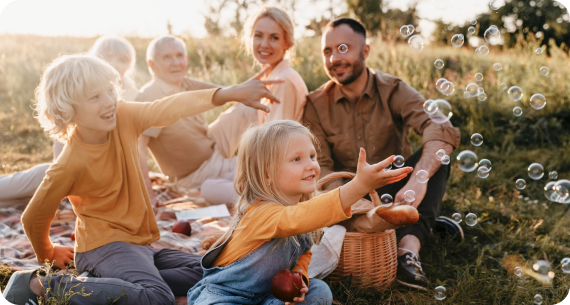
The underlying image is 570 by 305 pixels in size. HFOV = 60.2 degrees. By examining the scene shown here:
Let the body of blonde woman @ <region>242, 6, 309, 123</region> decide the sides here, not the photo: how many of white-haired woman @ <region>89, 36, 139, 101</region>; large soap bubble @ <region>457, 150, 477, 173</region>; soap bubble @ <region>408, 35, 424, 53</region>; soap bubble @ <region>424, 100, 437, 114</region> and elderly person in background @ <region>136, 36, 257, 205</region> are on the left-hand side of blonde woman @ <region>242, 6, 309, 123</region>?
3

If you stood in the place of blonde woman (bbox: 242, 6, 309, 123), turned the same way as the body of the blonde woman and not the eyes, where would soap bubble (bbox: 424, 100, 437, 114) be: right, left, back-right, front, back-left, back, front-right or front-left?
left

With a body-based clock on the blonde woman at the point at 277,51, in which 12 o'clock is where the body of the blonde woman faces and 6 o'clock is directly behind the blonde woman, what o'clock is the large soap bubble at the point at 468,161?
The large soap bubble is roughly at 9 o'clock from the blonde woman.

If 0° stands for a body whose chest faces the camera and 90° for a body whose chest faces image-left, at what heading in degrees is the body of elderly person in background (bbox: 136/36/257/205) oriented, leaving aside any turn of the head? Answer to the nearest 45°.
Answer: approximately 315°

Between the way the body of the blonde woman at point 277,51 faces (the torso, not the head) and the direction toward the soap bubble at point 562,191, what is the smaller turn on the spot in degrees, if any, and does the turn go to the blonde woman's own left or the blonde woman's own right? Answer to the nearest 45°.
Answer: approximately 90° to the blonde woman's own left
